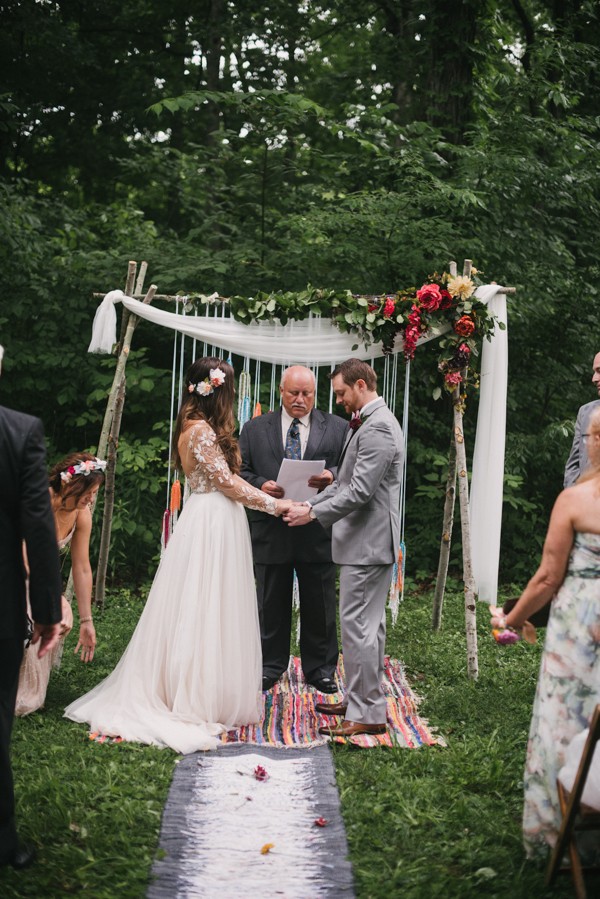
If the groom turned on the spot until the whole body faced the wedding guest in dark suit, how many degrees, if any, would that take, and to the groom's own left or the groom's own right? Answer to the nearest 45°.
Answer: approximately 45° to the groom's own left

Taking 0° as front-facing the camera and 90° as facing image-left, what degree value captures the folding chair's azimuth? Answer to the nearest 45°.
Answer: approximately 135°

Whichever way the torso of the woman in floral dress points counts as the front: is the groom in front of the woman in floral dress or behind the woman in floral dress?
in front

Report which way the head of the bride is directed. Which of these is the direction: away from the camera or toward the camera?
away from the camera

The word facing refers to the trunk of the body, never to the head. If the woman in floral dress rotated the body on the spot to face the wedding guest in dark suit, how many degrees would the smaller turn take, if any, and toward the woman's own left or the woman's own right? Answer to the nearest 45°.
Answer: approximately 45° to the woman's own left

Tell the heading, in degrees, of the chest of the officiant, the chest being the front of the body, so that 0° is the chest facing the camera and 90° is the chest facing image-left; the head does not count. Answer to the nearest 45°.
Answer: approximately 0°

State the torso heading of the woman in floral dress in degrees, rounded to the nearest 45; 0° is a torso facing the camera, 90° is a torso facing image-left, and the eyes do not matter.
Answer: approximately 135°

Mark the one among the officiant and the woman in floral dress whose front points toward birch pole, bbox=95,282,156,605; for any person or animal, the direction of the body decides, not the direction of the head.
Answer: the woman in floral dress

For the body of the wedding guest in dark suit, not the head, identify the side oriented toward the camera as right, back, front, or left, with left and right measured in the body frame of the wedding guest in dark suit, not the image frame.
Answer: back

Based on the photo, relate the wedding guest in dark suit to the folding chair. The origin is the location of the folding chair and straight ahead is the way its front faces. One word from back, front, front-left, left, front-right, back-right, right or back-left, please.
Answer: front-left

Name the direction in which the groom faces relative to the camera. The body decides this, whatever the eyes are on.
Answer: to the viewer's left

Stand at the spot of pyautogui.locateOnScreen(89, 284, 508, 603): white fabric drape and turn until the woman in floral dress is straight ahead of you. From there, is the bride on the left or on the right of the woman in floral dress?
right
